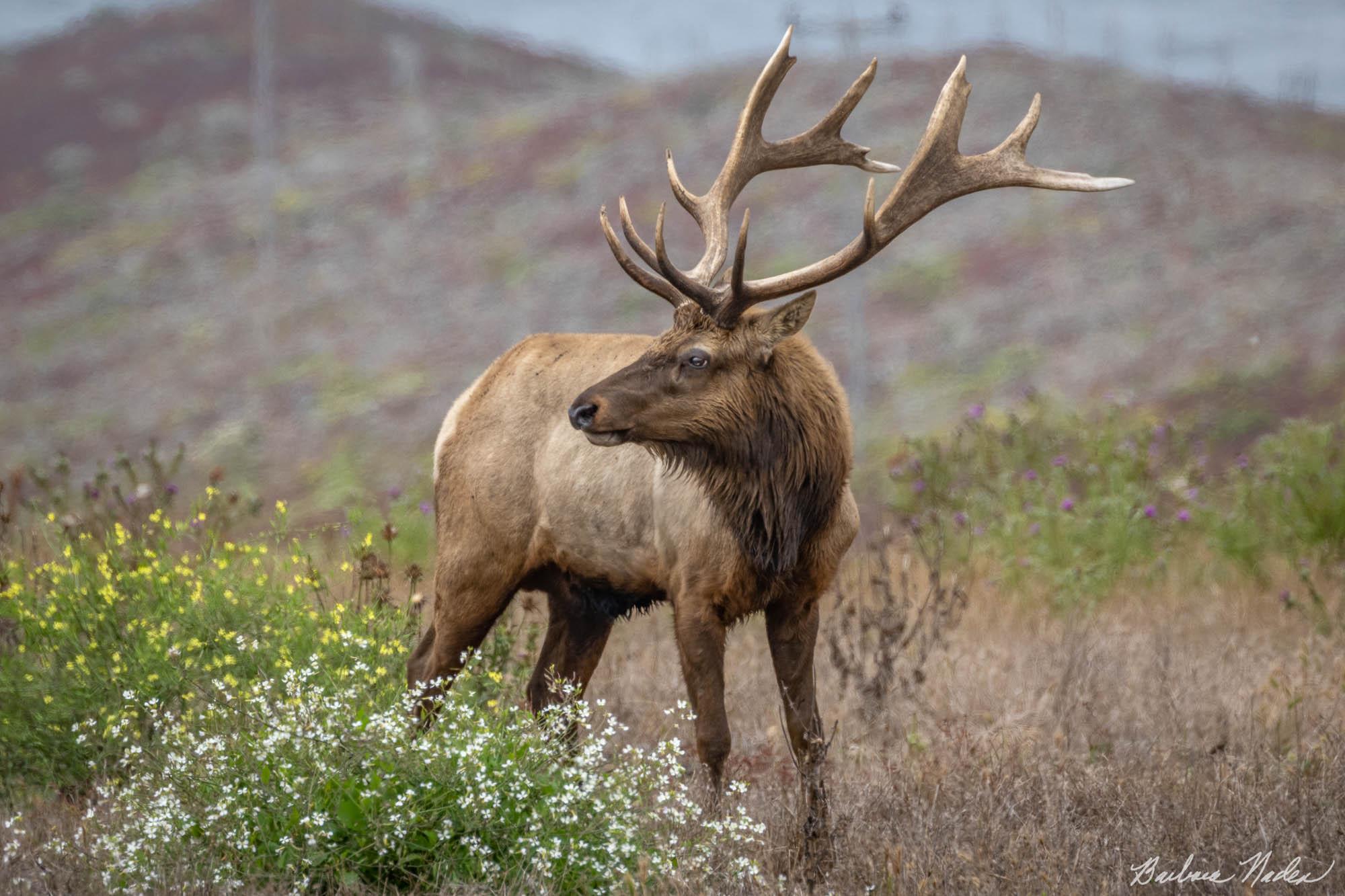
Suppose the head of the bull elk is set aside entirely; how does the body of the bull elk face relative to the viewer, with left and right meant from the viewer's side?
facing the viewer and to the right of the viewer

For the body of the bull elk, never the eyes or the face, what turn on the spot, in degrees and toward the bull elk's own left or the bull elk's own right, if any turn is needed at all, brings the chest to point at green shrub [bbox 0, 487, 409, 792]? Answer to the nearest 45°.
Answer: approximately 135° to the bull elk's own right

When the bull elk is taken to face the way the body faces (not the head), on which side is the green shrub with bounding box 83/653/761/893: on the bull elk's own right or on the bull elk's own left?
on the bull elk's own right

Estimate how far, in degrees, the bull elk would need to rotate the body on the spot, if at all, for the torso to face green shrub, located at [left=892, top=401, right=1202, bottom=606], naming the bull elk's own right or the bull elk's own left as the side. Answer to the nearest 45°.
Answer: approximately 90° to the bull elk's own left
